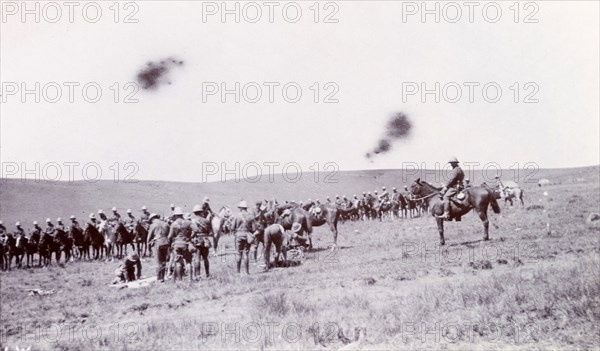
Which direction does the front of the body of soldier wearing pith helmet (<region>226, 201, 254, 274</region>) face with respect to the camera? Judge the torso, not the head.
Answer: away from the camera

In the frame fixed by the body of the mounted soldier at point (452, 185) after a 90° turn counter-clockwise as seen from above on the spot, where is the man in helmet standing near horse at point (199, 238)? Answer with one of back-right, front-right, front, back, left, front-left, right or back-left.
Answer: front-right

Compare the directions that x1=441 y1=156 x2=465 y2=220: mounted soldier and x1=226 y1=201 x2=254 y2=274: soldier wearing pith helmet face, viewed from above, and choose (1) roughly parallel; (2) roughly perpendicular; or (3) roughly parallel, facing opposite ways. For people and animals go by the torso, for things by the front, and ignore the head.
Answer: roughly perpendicular

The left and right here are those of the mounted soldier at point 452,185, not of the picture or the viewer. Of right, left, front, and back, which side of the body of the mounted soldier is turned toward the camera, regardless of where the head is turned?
left

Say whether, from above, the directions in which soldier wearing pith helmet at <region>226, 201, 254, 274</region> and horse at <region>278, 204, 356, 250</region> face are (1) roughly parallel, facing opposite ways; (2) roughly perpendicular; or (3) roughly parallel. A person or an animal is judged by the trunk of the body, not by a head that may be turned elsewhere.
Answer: roughly perpendicular

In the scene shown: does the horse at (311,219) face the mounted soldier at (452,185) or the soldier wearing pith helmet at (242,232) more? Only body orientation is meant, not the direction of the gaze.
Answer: the soldier wearing pith helmet

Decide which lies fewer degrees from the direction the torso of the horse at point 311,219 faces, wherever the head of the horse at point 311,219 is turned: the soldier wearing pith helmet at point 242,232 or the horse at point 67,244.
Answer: the horse

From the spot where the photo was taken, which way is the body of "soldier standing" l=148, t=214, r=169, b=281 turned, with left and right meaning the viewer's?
facing away from the viewer and to the left of the viewer

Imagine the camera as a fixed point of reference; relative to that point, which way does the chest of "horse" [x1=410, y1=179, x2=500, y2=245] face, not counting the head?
to the viewer's left

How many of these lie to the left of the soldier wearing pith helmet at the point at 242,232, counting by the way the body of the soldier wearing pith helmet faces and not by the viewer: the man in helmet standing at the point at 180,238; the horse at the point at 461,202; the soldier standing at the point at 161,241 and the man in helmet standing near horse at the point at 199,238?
3
